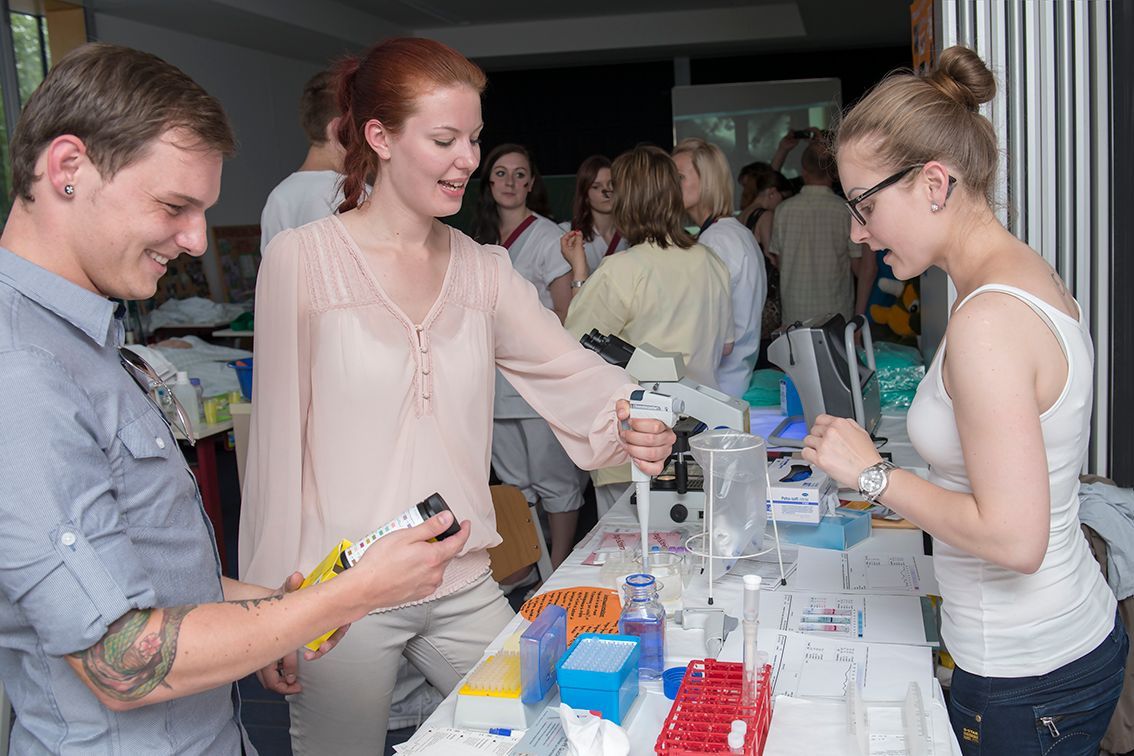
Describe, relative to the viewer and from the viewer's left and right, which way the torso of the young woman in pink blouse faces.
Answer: facing the viewer and to the right of the viewer

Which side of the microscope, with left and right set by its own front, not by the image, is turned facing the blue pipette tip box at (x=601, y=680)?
left

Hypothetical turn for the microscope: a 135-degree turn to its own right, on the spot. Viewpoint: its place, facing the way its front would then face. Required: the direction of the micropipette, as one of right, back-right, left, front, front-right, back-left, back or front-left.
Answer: back-right

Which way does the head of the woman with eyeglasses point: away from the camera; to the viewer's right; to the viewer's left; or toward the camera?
to the viewer's left

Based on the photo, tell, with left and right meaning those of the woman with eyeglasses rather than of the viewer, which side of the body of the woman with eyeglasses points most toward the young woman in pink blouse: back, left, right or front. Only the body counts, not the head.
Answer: front

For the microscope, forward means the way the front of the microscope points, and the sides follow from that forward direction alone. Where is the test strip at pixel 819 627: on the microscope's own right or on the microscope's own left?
on the microscope's own left

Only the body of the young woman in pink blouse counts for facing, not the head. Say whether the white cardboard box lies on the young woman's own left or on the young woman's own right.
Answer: on the young woman's own left

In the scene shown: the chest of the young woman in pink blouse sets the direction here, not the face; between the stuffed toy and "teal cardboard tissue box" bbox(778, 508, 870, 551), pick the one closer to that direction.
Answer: the teal cardboard tissue box

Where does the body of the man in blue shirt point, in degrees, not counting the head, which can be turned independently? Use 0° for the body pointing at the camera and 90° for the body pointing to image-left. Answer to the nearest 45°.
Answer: approximately 270°

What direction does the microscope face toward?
to the viewer's left

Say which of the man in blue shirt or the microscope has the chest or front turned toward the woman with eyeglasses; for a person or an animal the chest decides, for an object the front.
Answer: the man in blue shirt

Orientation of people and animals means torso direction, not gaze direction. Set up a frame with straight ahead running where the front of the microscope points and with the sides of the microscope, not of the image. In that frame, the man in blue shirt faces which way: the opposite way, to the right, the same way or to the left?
the opposite way

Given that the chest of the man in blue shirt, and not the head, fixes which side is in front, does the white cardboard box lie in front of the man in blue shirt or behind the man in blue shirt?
in front

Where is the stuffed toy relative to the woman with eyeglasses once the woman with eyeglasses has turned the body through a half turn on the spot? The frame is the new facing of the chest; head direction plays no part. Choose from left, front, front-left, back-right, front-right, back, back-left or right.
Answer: left

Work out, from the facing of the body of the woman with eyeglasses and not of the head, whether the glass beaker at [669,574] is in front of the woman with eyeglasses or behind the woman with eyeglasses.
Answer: in front

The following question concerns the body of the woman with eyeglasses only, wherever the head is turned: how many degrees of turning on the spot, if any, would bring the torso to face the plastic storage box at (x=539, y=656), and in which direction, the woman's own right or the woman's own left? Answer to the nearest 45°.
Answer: approximately 45° to the woman's own left
